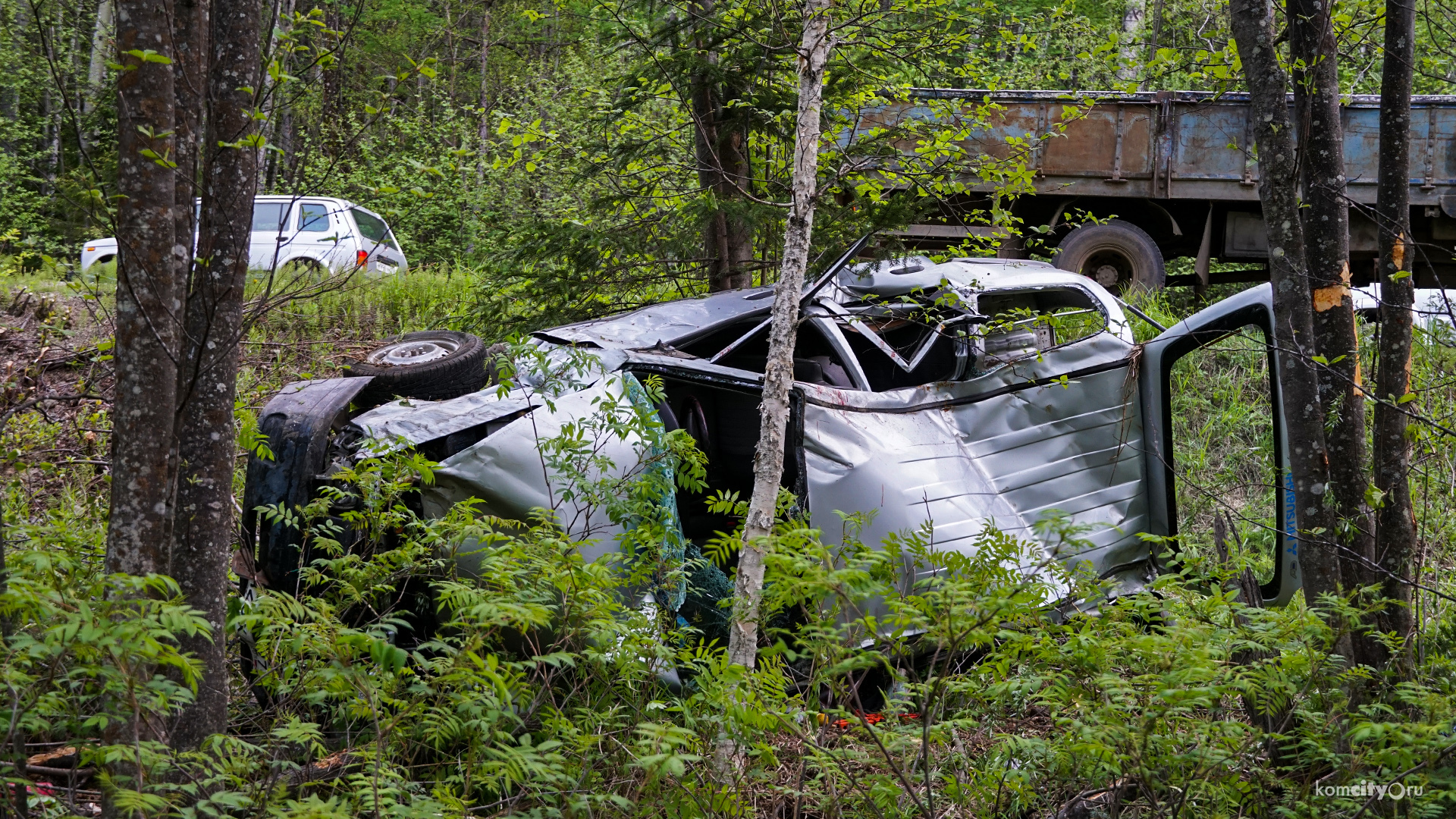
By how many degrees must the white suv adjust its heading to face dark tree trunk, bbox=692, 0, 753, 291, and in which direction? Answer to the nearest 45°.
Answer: approximately 135° to its left

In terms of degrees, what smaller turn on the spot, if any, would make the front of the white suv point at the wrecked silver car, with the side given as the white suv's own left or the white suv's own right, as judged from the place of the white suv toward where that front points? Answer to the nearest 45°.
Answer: approximately 135° to the white suv's own left

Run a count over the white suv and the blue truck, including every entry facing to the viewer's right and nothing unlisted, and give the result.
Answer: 1

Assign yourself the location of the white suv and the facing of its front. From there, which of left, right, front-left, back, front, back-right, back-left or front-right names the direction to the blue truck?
back

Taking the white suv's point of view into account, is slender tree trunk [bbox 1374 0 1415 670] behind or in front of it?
behind

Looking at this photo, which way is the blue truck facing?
to the viewer's right

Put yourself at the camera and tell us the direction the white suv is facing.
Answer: facing away from the viewer and to the left of the viewer

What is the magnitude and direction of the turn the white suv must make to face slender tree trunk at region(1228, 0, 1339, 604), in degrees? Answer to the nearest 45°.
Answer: approximately 135° to its left

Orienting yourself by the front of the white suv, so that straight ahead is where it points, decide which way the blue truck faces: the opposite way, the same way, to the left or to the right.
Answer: the opposite way

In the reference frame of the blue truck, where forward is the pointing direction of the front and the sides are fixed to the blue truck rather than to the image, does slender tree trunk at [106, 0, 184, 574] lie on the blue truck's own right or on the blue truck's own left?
on the blue truck's own right

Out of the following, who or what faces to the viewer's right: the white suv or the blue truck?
the blue truck

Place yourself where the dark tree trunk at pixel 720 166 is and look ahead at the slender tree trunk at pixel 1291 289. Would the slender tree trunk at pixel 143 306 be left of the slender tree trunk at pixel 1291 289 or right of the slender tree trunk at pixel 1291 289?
right

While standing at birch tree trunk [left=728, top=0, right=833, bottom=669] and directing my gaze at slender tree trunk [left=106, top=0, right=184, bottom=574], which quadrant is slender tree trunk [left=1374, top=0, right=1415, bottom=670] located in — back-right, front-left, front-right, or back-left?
back-left

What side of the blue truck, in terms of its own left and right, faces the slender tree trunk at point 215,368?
right
